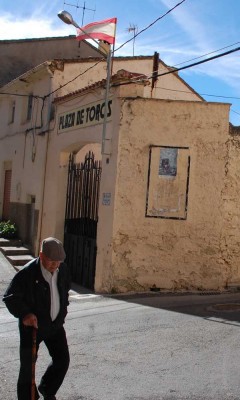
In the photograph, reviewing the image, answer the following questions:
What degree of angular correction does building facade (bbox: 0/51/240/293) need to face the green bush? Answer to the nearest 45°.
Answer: approximately 90° to its right

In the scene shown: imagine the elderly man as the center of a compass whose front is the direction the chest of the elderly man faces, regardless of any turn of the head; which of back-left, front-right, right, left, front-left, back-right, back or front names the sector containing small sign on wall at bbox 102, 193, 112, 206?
back-left

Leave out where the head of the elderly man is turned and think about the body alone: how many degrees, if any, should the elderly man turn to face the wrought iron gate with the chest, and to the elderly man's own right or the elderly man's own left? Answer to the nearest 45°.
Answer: approximately 135° to the elderly man's own left

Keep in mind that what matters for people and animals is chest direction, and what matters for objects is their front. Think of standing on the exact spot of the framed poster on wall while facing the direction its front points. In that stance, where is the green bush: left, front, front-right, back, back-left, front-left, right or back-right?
back-right

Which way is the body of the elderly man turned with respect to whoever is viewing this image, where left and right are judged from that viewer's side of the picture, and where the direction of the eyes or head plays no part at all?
facing the viewer and to the right of the viewer

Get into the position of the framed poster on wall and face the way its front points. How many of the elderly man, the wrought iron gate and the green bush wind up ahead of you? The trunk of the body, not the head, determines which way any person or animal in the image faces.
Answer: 1

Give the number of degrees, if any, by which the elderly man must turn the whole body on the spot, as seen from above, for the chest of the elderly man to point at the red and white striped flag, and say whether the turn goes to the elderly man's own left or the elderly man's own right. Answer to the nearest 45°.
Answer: approximately 135° to the elderly man's own left

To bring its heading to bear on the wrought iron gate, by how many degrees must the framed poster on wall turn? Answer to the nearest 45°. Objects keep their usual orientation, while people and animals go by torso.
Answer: approximately 135° to its right

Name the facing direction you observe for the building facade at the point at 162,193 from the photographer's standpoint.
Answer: facing the viewer and to the left of the viewer

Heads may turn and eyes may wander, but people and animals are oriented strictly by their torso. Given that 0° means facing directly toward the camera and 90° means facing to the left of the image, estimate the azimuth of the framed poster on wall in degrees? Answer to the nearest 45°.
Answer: approximately 0°

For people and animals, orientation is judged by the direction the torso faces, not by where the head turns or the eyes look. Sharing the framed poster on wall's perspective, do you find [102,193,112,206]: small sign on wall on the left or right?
on its right
